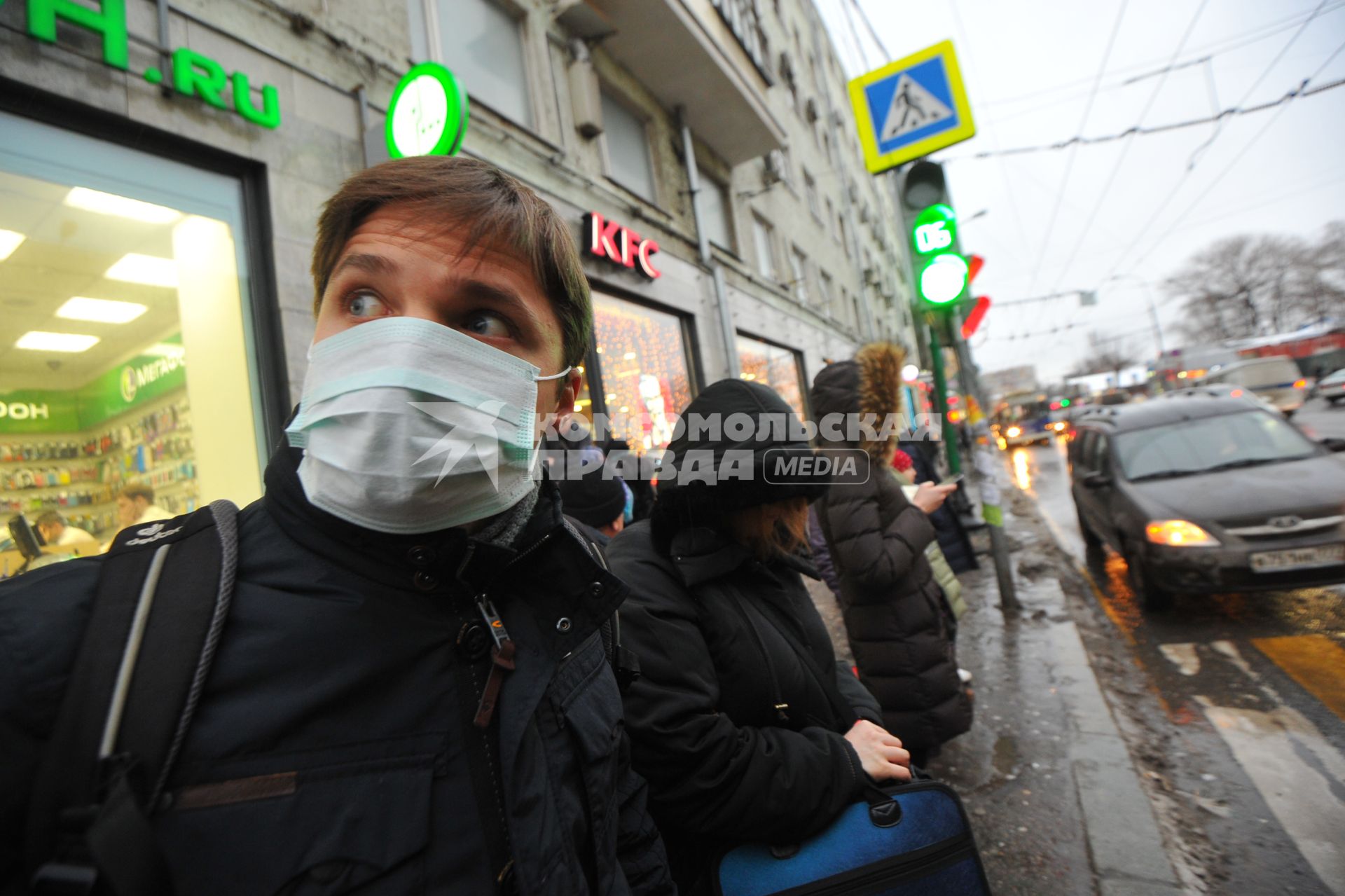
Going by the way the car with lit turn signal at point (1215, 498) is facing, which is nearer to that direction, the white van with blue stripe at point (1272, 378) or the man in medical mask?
the man in medical mask

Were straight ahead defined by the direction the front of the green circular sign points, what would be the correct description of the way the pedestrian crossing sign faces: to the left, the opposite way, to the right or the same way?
the same way

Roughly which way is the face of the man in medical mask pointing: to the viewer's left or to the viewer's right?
to the viewer's left

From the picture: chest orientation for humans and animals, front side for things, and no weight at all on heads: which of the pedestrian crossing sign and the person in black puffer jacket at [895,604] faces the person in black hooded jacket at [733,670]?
the pedestrian crossing sign

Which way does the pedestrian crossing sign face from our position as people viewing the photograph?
facing the viewer

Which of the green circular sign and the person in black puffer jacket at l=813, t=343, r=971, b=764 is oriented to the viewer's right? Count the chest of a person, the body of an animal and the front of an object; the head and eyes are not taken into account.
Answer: the person in black puffer jacket

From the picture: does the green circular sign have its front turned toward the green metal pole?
no

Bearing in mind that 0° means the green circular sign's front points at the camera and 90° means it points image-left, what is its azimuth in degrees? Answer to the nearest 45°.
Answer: approximately 45°

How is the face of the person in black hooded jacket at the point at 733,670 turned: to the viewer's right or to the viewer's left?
to the viewer's right

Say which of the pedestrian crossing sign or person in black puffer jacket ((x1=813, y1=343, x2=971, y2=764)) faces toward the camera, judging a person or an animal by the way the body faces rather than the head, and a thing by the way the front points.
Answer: the pedestrian crossing sign

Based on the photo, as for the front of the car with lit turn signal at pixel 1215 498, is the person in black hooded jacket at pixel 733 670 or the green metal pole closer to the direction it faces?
the person in black hooded jacket

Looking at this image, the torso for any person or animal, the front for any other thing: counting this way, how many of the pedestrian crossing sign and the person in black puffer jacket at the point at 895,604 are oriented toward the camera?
1

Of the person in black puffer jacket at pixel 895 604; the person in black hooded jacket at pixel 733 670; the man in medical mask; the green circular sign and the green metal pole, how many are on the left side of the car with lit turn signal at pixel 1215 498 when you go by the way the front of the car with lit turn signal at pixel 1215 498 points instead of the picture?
0
